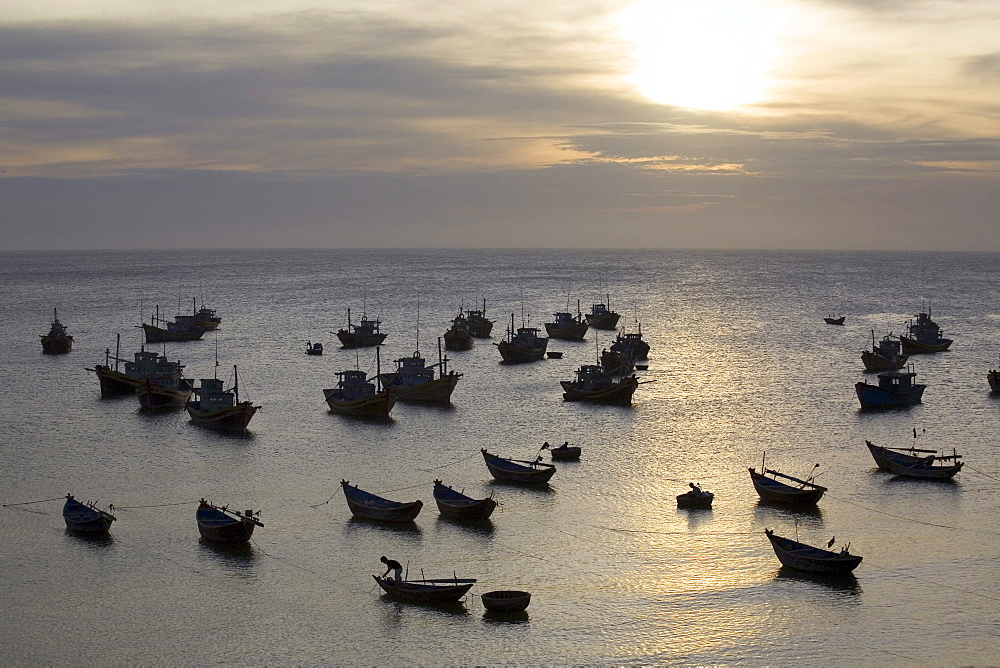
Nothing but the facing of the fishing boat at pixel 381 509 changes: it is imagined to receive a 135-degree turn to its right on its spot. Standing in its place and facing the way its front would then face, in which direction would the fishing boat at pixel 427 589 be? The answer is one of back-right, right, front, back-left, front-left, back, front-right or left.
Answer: back-right

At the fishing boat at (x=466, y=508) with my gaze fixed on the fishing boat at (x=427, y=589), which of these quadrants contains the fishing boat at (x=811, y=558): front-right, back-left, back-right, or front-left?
front-left

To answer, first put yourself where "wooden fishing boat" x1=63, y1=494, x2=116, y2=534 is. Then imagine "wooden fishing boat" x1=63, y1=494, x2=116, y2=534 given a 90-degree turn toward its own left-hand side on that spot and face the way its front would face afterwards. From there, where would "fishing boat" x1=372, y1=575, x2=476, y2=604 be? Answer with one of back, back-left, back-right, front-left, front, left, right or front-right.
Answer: left

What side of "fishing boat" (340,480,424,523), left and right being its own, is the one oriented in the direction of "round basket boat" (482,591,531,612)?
left

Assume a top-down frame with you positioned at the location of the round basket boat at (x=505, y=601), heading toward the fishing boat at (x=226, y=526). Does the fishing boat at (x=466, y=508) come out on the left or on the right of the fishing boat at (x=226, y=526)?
right

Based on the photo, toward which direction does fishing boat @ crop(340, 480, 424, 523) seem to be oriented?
to the viewer's left

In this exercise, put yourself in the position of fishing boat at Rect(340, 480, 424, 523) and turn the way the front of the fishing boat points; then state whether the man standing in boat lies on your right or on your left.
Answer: on your left

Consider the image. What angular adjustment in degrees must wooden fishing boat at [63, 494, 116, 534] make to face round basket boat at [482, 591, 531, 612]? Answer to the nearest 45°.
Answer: approximately 180°
